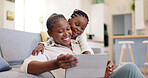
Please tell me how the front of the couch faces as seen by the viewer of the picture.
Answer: facing the viewer and to the right of the viewer

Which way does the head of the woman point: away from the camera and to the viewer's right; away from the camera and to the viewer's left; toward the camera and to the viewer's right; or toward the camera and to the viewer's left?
toward the camera and to the viewer's right

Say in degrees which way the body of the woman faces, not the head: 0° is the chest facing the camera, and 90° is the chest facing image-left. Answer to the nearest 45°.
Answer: approximately 315°
